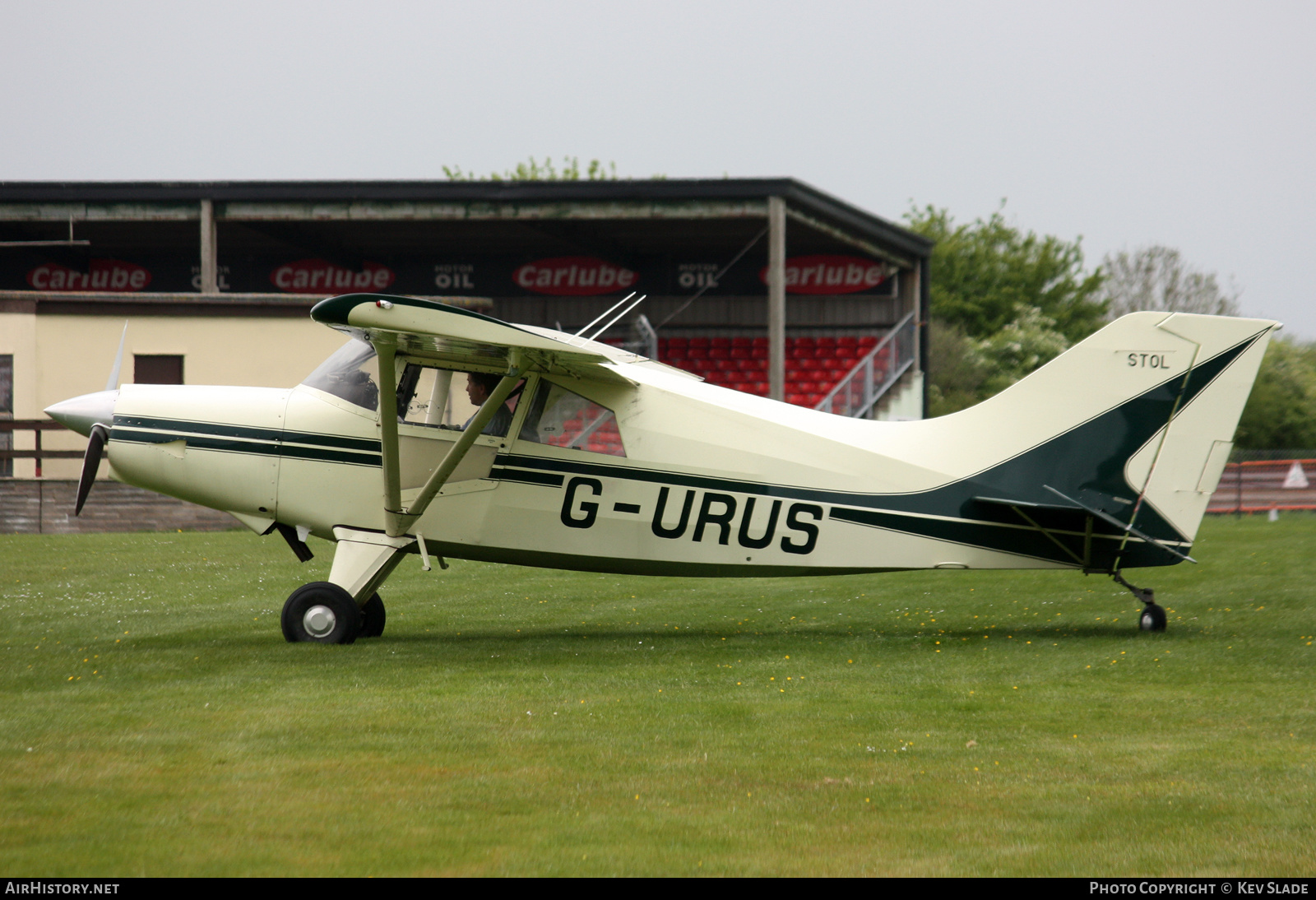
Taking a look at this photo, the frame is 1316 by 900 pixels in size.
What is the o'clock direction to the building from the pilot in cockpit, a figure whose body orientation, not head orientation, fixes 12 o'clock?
The building is roughly at 3 o'clock from the pilot in cockpit.

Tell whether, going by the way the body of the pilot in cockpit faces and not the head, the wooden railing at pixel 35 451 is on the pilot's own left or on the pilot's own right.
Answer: on the pilot's own right

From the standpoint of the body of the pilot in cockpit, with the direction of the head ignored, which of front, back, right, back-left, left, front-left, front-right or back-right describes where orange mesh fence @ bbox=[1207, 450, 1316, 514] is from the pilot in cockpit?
back-right

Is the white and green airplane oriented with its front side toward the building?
no

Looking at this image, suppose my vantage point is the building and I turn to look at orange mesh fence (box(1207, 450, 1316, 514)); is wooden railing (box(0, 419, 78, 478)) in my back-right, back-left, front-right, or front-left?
back-right

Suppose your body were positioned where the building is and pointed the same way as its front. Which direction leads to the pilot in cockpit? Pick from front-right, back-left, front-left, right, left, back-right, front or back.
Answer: front

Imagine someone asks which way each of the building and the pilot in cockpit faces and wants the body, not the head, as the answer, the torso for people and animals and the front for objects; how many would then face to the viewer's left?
1

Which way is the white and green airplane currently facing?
to the viewer's left

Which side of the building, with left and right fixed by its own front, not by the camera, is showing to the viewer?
front

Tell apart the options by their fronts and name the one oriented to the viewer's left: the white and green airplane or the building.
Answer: the white and green airplane

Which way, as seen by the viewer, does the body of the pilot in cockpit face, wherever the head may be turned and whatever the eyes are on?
to the viewer's left

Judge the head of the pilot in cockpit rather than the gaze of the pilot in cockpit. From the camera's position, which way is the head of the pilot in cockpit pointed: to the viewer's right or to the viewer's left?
to the viewer's left

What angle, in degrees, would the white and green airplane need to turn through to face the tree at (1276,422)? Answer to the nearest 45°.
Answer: approximately 135° to its right

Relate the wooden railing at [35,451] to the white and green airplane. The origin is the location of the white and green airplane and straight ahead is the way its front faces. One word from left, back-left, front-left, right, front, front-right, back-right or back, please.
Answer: front-right

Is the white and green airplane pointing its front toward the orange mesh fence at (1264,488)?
no

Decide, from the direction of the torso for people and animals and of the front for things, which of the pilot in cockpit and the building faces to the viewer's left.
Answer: the pilot in cockpit
